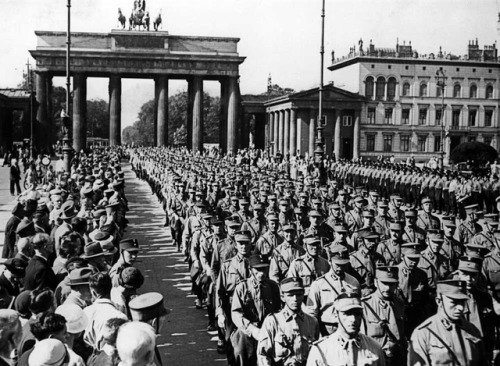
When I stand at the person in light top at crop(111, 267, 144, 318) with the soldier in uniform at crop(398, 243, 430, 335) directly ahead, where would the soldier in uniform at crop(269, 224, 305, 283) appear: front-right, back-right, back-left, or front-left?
front-left

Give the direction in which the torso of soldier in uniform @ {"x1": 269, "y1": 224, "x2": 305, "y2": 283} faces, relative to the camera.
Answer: toward the camera

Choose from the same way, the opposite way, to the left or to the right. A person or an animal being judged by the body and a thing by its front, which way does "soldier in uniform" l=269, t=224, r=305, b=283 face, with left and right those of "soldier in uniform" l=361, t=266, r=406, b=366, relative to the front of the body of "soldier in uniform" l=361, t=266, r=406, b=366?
the same way

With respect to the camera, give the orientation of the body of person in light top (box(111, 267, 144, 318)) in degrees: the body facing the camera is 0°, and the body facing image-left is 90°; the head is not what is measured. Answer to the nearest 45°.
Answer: approximately 225°

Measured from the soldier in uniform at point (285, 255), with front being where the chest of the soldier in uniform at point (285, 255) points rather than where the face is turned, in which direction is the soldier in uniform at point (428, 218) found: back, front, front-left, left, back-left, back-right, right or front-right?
back-left

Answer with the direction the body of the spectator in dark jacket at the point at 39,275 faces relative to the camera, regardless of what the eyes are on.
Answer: to the viewer's right

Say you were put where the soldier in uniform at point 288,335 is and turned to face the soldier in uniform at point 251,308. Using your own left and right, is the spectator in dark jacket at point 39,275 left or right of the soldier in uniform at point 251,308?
left

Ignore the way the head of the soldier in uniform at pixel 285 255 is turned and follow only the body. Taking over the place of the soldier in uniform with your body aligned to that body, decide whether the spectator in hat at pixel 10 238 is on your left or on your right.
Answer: on your right

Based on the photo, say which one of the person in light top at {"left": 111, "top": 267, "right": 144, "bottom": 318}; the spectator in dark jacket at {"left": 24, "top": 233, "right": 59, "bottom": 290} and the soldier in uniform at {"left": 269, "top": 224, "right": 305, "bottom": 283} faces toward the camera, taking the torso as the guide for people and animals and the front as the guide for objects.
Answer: the soldier in uniform

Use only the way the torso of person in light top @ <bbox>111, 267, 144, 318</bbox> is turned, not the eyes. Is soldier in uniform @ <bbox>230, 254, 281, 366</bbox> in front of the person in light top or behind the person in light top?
in front

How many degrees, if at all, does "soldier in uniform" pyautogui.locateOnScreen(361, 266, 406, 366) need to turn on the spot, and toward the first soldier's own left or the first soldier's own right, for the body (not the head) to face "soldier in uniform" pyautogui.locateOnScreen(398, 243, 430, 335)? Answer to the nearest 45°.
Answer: approximately 180°

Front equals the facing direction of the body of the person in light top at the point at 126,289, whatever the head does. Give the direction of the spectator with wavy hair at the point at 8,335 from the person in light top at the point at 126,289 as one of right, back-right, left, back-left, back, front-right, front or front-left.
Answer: back

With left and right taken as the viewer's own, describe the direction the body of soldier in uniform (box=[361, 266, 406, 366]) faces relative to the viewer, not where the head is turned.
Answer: facing the viewer

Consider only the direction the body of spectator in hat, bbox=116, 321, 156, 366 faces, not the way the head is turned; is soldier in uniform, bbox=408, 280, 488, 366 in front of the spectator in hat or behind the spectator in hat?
in front

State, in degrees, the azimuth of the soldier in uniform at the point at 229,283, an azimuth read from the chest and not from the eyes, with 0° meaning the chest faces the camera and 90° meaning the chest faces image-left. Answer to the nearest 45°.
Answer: approximately 0°

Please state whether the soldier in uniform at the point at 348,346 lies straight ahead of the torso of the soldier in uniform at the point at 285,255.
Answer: yes

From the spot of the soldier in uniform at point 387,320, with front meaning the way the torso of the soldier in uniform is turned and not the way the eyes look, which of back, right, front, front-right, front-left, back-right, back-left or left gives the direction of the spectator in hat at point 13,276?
right

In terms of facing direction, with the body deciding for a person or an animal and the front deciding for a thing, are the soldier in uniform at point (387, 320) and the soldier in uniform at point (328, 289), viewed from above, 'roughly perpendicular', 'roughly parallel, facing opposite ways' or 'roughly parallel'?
roughly parallel

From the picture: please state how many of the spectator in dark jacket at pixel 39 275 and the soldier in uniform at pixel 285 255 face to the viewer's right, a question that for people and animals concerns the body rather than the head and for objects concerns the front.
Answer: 1
